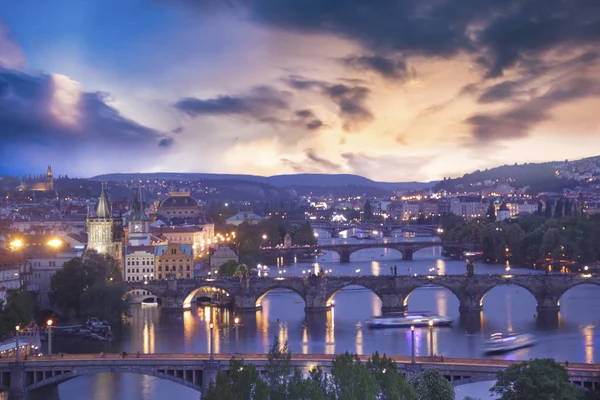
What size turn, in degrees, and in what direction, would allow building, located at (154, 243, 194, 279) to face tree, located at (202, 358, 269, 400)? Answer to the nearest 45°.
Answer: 0° — it already faces it

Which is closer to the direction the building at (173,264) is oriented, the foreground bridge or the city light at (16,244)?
the foreground bridge

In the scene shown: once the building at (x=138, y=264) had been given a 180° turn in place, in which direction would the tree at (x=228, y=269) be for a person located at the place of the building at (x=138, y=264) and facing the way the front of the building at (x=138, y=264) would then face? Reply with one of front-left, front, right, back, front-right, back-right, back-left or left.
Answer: right

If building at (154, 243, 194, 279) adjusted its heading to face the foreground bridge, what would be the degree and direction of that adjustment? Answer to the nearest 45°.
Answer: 0° — it already faces it

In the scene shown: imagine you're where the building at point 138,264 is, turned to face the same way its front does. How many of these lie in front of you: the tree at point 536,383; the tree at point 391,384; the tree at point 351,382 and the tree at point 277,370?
4

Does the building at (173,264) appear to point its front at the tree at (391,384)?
yes

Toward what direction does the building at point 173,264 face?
toward the camera

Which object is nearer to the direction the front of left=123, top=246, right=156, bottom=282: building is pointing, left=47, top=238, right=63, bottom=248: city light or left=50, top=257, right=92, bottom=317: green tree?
the green tree

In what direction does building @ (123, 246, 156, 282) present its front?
toward the camera

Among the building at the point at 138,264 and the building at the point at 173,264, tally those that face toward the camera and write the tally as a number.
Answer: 2
